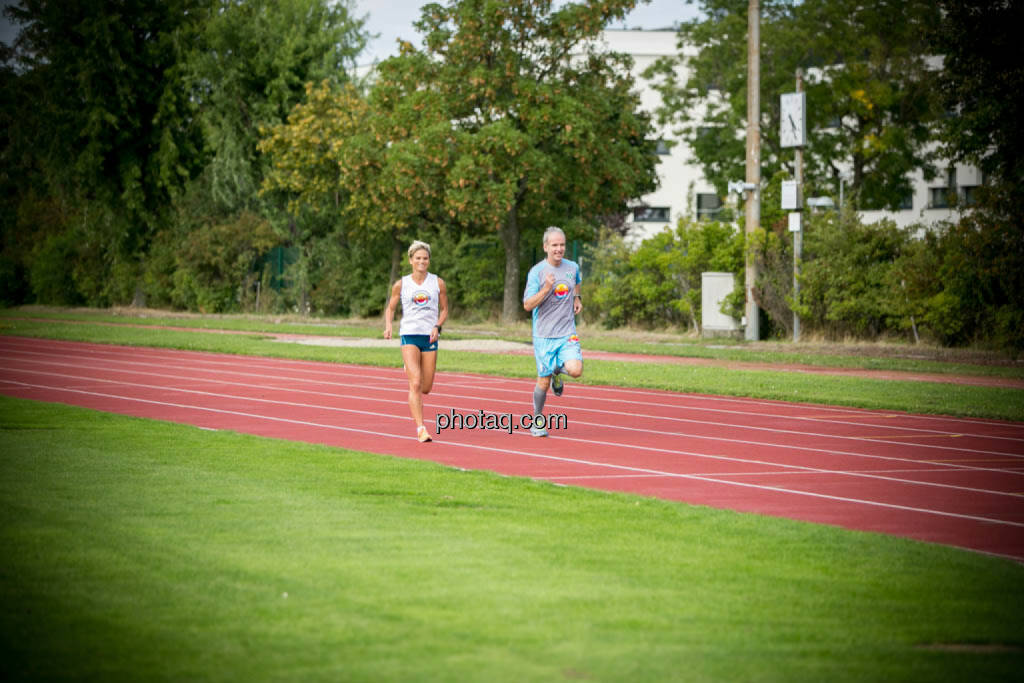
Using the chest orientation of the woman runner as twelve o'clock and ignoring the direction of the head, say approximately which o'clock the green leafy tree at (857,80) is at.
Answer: The green leafy tree is roughly at 7 o'clock from the woman runner.

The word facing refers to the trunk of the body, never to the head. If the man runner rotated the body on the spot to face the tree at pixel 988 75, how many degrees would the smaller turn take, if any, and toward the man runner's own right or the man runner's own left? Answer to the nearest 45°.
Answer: approximately 90° to the man runner's own left

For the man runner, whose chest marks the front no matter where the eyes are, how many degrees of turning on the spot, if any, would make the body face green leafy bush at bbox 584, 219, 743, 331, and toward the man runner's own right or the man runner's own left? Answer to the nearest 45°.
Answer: approximately 135° to the man runner's own left

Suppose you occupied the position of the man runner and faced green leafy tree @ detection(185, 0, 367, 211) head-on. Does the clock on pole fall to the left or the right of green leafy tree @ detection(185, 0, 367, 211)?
right

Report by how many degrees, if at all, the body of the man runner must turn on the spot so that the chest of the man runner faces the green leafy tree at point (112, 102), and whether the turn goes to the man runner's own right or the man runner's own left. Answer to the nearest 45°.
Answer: approximately 180°

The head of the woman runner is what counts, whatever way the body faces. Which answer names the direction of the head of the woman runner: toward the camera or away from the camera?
toward the camera

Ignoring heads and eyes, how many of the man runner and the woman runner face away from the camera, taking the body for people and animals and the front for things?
0

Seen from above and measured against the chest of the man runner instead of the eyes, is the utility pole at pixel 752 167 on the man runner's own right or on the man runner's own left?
on the man runner's own left

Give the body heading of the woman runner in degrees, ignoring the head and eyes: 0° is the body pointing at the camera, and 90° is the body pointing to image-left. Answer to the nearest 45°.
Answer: approximately 0°

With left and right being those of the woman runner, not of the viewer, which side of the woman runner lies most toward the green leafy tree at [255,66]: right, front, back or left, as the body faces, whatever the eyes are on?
back
